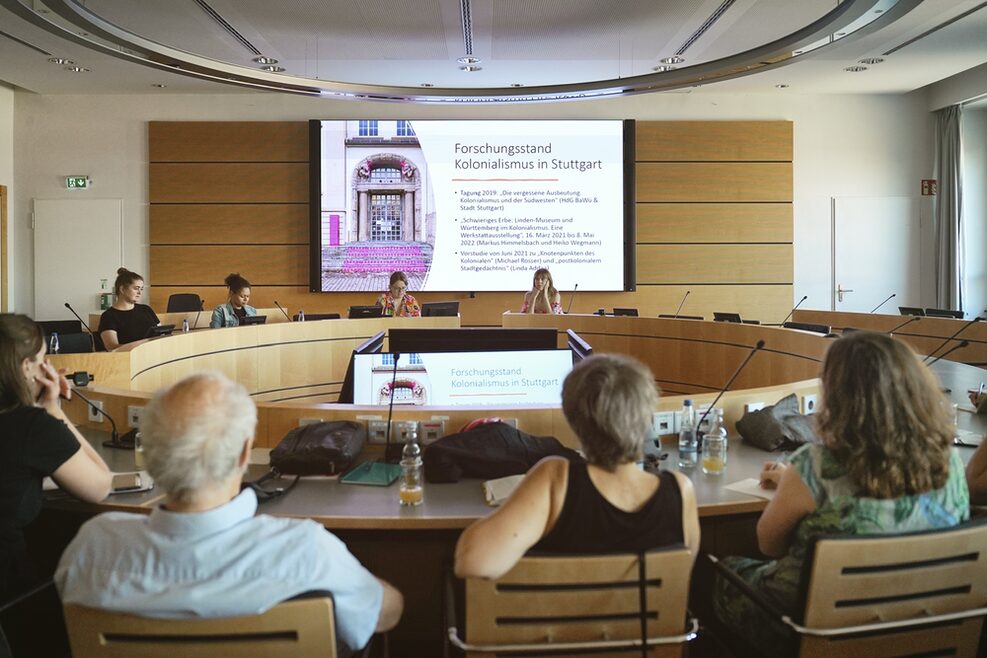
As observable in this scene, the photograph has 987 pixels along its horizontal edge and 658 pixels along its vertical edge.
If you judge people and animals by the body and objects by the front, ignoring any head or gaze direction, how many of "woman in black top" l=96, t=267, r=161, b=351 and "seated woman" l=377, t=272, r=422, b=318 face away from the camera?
0

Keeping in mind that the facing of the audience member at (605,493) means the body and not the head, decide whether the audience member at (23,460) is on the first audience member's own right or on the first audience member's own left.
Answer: on the first audience member's own left

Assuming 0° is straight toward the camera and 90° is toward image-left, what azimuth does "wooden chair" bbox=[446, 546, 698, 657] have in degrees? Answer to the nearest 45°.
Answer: approximately 180°

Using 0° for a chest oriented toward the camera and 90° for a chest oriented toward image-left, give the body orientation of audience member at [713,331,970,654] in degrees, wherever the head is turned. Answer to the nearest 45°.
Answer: approximately 135°

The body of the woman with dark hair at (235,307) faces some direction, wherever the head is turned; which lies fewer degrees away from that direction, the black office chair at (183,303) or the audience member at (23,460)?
the audience member

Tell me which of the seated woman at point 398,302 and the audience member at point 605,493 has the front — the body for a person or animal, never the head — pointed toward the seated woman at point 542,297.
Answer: the audience member

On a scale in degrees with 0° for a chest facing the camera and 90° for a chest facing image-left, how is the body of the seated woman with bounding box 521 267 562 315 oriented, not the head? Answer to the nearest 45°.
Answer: approximately 0°

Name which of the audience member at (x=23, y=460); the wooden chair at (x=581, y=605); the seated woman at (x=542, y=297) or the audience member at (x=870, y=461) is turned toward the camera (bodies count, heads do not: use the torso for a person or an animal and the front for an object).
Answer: the seated woman

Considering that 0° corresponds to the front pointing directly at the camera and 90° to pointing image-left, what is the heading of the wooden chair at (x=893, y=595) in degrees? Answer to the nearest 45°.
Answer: approximately 135°

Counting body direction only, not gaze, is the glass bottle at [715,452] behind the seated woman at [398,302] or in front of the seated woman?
in front

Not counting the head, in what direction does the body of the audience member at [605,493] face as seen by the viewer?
away from the camera

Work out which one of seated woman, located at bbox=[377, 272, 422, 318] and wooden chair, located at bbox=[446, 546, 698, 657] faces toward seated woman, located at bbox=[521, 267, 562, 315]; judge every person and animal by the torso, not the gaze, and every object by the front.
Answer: the wooden chair
